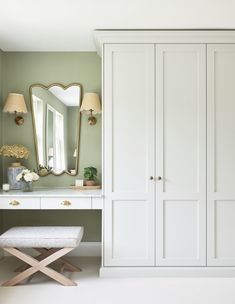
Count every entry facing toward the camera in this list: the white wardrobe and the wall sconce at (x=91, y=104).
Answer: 2

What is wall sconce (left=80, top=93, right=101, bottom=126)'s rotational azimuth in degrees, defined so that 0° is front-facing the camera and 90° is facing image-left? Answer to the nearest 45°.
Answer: approximately 0°

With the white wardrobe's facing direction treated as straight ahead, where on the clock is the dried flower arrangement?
The dried flower arrangement is roughly at 3 o'clock from the white wardrobe.

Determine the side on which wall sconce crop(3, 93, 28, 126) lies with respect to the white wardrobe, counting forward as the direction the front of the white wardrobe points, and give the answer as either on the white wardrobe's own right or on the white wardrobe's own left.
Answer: on the white wardrobe's own right
